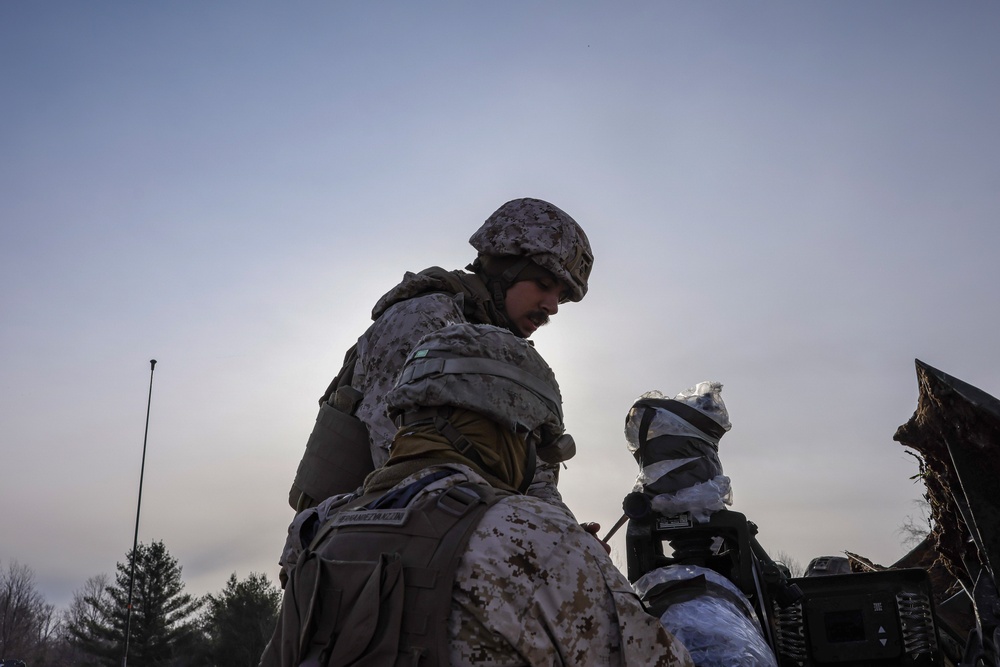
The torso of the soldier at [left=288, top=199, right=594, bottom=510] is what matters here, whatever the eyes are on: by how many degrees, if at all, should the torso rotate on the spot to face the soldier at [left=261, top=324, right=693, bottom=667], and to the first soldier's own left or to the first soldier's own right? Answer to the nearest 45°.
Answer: approximately 90° to the first soldier's own right

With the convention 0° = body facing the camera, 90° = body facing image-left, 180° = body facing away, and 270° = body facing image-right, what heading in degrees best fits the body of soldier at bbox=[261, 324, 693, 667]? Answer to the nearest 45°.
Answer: approximately 225°

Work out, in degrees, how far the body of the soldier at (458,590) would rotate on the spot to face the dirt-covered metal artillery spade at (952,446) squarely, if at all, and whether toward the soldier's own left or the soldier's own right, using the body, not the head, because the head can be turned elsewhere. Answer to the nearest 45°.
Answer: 0° — they already face it

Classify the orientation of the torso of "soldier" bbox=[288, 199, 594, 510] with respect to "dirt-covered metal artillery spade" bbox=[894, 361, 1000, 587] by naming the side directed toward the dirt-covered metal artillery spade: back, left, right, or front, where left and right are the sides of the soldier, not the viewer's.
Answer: front

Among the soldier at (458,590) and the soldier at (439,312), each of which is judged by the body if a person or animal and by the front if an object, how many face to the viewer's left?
0

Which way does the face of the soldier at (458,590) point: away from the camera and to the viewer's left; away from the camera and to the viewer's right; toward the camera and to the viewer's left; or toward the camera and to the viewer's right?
away from the camera and to the viewer's right

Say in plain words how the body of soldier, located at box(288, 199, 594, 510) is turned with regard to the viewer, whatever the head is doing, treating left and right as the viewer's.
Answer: facing to the right of the viewer

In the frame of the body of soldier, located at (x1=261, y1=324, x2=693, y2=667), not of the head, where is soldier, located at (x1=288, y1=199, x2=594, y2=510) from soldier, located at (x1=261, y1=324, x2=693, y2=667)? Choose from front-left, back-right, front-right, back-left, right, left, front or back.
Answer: front-left

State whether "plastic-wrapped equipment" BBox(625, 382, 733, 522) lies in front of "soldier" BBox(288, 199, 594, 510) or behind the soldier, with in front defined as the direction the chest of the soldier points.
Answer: in front

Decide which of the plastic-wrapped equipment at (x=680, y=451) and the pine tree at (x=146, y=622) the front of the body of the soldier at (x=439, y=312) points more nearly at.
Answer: the plastic-wrapped equipment

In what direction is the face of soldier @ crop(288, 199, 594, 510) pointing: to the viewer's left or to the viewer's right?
to the viewer's right
